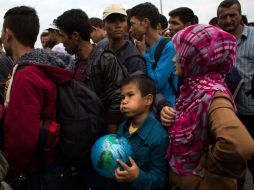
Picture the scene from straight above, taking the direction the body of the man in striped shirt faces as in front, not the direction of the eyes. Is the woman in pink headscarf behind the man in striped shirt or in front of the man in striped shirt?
in front

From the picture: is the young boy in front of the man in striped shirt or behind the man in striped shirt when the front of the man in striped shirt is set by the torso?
in front

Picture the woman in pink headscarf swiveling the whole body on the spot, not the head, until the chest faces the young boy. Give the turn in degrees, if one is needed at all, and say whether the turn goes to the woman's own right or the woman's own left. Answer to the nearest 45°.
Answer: approximately 45° to the woman's own right

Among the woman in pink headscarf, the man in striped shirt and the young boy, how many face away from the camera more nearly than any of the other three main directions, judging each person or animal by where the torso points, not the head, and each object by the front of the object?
0

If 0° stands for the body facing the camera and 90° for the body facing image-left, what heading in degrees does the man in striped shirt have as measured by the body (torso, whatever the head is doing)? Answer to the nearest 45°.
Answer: approximately 45°

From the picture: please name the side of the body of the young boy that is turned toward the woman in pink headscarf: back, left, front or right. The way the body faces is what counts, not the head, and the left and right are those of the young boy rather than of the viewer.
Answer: left

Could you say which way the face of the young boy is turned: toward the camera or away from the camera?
toward the camera

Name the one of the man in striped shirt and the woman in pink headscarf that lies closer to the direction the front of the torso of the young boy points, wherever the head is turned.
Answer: the woman in pink headscarf

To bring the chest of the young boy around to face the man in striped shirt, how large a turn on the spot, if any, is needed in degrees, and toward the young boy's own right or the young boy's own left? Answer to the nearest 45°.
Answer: approximately 180°

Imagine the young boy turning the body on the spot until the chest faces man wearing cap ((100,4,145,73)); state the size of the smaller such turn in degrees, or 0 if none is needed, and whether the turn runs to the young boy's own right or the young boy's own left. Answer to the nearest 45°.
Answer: approximately 135° to the young boy's own right

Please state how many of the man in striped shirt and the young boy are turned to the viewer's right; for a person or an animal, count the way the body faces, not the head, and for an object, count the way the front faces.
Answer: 0

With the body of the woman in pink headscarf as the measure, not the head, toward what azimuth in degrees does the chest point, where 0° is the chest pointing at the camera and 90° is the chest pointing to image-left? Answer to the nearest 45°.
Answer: approximately 90°

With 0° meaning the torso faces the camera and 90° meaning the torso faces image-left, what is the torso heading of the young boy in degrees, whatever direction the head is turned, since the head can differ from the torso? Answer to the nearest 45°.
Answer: approximately 45°

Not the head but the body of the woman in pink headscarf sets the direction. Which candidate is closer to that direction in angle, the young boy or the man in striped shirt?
the young boy
